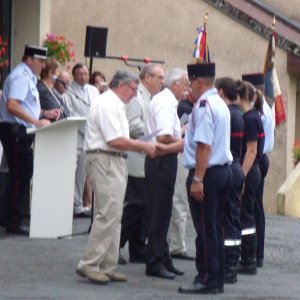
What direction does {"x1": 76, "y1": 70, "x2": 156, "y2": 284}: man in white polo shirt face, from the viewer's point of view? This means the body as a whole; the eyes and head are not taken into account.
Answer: to the viewer's right

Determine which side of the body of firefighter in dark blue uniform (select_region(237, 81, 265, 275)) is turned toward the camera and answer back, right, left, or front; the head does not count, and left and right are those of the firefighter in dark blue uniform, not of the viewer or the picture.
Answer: left

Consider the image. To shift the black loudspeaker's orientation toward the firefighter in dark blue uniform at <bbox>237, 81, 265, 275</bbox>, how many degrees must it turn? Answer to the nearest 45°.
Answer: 0° — it already faces them

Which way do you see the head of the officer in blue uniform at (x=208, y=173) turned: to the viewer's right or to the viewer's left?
to the viewer's left

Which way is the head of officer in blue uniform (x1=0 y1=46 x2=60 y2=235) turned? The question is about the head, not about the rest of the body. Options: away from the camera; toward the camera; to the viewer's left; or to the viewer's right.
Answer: to the viewer's right

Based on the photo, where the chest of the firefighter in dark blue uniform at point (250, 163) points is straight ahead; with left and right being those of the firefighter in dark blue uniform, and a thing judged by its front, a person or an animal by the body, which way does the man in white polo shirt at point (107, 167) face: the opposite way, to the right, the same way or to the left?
the opposite way
